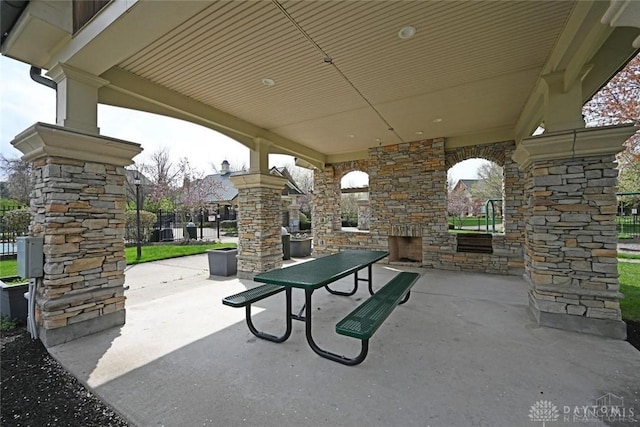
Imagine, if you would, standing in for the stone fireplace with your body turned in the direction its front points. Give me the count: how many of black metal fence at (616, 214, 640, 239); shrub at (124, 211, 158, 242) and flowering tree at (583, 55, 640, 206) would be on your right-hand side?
1

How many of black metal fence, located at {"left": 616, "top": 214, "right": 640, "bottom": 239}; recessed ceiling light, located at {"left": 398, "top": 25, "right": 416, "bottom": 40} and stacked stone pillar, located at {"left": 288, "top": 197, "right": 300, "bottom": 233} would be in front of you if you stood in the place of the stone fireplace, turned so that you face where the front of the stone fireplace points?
1

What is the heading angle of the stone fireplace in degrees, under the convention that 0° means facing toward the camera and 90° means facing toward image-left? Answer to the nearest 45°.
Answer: approximately 0°

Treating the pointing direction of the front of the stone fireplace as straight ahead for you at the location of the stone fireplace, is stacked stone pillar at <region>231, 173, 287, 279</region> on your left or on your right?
on your right

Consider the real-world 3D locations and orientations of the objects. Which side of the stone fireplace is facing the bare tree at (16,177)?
right

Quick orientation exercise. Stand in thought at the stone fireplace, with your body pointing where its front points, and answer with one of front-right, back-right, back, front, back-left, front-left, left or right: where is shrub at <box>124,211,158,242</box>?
right

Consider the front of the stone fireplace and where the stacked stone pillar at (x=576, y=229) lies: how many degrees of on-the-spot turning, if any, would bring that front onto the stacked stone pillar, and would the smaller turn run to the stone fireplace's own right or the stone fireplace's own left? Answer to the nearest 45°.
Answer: approximately 45° to the stone fireplace's own left

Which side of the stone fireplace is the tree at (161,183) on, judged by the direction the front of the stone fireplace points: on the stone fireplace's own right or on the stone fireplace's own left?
on the stone fireplace's own right

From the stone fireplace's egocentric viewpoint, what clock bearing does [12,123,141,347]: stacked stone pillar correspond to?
The stacked stone pillar is roughly at 1 o'clock from the stone fireplace.

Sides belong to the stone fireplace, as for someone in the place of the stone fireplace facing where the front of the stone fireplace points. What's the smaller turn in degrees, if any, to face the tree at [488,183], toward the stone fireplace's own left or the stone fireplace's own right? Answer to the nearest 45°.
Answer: approximately 135° to the stone fireplace's own left

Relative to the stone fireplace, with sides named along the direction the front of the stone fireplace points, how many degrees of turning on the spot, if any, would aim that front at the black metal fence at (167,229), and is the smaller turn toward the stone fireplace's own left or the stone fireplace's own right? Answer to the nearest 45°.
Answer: approximately 90° to the stone fireplace's own right

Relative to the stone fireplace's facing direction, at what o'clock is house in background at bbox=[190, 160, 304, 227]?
The house in background is roughly at 4 o'clock from the stone fireplace.

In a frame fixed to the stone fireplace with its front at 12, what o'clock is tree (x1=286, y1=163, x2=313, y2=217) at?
The tree is roughly at 5 o'clock from the stone fireplace.
